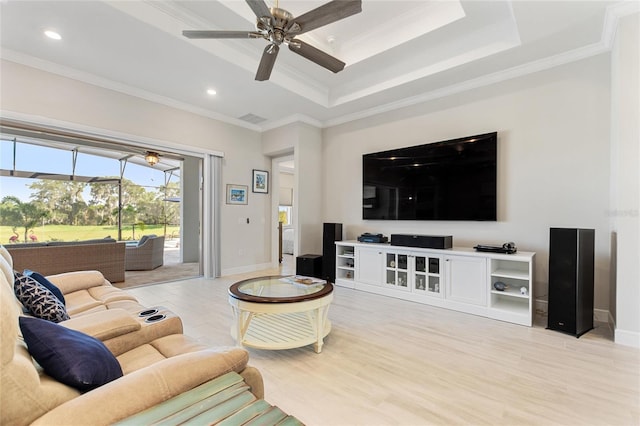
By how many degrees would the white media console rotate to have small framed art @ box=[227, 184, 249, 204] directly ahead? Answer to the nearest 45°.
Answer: approximately 45° to its right

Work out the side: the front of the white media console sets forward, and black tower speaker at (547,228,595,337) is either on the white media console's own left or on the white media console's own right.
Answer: on the white media console's own left

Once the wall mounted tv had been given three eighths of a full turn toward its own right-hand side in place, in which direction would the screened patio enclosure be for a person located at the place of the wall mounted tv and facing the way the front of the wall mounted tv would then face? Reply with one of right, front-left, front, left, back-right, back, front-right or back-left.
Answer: left

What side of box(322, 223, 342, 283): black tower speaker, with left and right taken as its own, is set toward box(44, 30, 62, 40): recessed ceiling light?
front

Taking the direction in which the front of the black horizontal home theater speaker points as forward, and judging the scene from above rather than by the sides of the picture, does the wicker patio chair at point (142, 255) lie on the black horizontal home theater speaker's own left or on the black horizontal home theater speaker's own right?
on the black horizontal home theater speaker's own right

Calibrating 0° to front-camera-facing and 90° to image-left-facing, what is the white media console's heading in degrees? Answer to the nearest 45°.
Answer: approximately 45°

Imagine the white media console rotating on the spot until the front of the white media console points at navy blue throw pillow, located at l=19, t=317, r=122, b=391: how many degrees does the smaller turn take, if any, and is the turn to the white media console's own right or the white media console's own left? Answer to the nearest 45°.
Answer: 0° — it already faces it

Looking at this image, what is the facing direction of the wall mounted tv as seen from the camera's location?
facing the viewer and to the left of the viewer

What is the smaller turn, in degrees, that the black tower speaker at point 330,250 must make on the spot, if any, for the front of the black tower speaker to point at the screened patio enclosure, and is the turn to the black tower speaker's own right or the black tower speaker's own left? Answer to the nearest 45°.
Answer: approximately 45° to the black tower speaker's own right

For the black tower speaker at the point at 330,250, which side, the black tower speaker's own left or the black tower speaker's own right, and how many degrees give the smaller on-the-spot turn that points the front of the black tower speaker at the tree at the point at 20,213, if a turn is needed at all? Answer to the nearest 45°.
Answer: approximately 45° to the black tower speaker's own right

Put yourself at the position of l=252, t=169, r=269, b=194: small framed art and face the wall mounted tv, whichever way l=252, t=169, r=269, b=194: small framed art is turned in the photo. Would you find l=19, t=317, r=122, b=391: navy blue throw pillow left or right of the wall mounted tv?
right

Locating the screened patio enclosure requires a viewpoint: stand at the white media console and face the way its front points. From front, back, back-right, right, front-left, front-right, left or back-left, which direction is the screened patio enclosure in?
front-right
